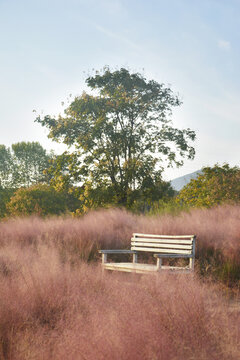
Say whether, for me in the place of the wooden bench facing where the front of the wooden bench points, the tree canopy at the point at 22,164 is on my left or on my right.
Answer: on my right

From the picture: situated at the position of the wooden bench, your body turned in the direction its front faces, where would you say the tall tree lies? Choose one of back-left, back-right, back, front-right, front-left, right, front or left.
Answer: back-right

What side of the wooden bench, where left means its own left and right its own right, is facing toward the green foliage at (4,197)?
right

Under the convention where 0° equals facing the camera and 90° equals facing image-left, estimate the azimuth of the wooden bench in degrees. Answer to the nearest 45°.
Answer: approximately 45°

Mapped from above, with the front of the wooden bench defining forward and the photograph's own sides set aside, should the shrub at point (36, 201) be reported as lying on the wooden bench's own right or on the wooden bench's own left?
on the wooden bench's own right
